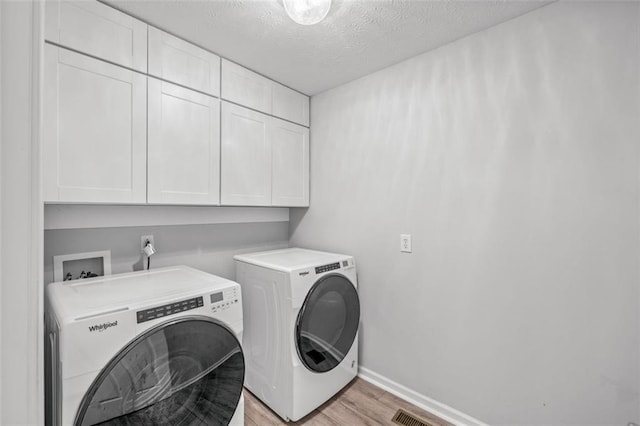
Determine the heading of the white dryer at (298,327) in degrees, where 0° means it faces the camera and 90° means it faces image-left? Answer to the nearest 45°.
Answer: approximately 315°

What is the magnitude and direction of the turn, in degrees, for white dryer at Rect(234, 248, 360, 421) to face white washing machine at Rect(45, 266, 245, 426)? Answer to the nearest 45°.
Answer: approximately 90° to its right

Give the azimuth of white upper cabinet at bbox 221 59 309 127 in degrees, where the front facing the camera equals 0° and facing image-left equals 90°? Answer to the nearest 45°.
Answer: approximately 315°

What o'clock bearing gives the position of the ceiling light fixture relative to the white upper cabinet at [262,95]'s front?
The ceiling light fixture is roughly at 1 o'clock from the white upper cabinet.
